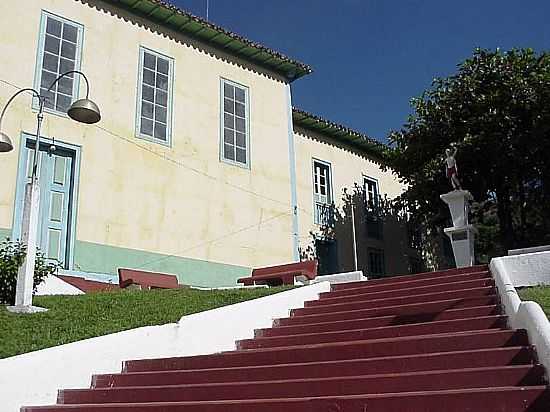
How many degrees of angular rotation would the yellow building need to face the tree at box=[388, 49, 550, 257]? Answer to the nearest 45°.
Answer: approximately 45° to its left

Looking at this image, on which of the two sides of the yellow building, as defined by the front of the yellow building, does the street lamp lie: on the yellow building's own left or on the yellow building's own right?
on the yellow building's own right

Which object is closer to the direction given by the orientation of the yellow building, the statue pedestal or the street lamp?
the statue pedestal

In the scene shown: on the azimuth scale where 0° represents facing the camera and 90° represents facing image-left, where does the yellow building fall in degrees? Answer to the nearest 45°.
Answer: approximately 315°
